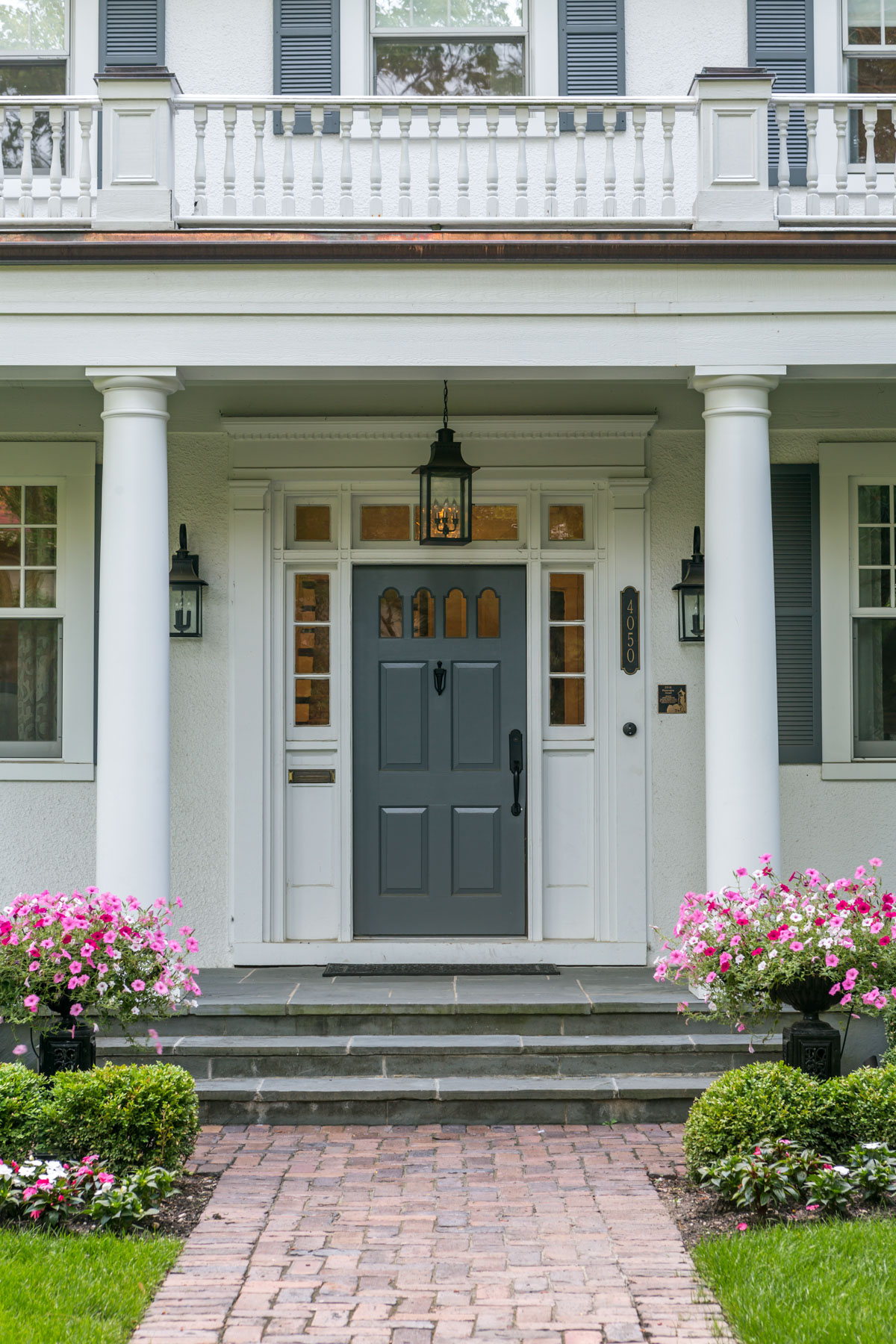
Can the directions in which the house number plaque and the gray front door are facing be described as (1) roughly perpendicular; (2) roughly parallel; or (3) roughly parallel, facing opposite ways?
roughly parallel

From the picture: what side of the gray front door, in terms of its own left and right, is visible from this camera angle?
front

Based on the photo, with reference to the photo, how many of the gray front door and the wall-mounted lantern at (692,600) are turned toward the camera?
2

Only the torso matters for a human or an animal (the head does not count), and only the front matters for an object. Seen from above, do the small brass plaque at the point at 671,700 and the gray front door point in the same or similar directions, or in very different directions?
same or similar directions

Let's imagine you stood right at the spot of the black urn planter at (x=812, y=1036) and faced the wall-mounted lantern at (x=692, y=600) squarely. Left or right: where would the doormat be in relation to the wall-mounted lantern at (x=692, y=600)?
left

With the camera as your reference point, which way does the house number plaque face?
facing the viewer

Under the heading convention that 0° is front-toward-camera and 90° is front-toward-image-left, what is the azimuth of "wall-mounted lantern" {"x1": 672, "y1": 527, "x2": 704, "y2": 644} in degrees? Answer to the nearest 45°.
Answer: approximately 0°

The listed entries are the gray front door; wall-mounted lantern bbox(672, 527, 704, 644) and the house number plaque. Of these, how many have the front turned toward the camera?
3

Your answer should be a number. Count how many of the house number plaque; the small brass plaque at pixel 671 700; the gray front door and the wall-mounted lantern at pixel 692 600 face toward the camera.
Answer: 4

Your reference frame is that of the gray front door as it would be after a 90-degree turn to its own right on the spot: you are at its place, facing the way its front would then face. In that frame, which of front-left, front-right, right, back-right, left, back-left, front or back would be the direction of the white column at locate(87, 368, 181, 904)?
front-left

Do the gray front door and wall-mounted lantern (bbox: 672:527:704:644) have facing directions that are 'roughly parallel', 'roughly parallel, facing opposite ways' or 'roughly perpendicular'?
roughly parallel
